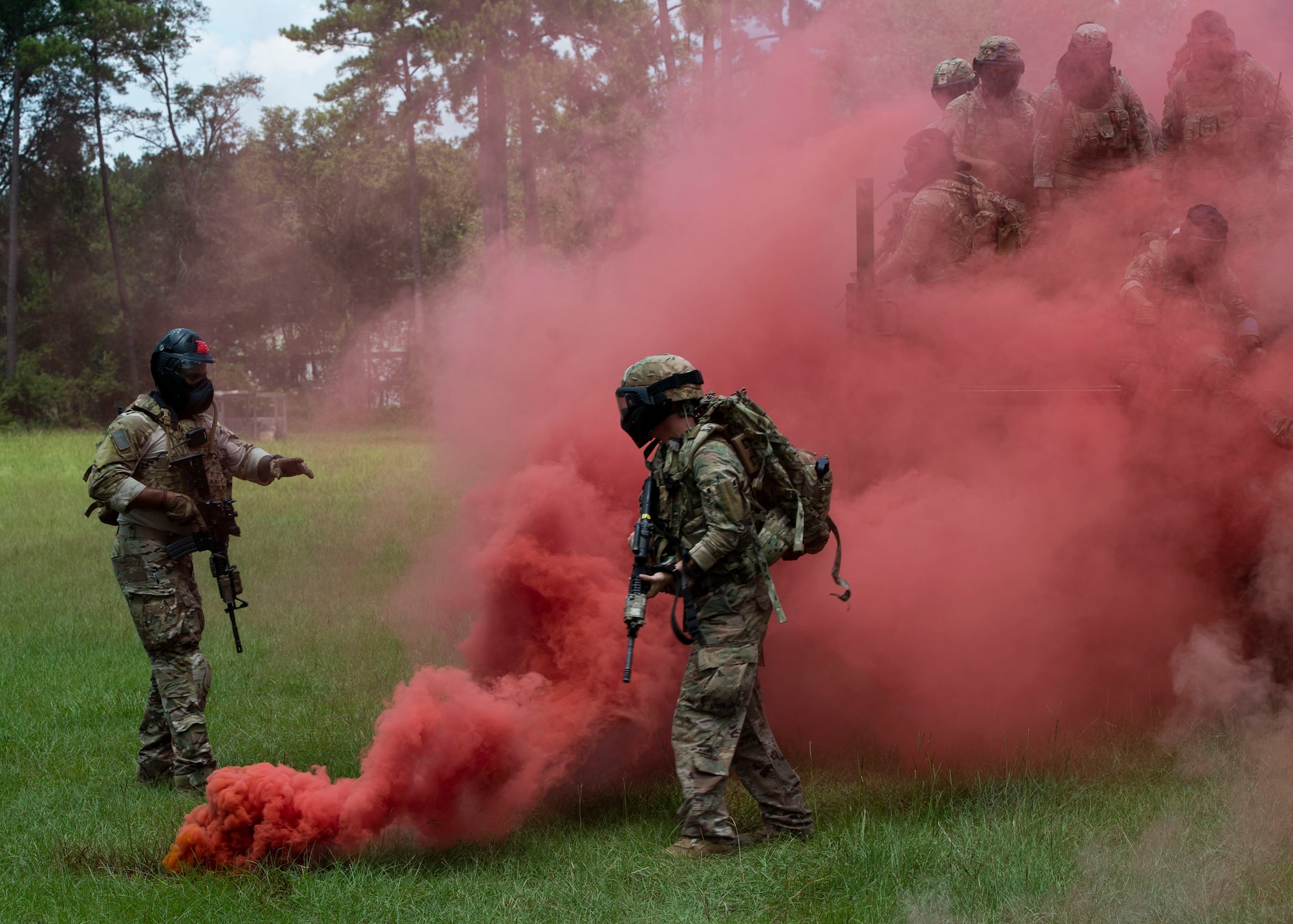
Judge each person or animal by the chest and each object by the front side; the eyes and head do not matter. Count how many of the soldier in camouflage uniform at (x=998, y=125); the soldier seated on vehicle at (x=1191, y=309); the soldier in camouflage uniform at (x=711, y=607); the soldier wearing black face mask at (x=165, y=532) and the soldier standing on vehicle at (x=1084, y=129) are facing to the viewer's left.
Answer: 1

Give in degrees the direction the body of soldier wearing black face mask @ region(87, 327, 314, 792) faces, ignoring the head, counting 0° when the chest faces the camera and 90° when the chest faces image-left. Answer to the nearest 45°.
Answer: approximately 315°

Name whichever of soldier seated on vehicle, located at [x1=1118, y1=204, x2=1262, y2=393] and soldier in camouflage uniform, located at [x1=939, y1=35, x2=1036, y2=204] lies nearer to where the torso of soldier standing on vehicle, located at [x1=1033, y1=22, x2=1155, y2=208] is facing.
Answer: the soldier seated on vehicle

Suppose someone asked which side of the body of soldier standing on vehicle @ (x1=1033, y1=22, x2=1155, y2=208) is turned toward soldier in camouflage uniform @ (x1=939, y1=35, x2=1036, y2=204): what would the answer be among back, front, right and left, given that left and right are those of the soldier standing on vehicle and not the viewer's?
right

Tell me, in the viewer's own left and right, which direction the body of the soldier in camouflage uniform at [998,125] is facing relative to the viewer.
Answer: facing the viewer

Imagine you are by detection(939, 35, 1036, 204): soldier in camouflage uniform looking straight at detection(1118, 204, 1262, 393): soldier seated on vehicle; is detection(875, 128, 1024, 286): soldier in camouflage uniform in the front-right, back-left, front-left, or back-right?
front-right

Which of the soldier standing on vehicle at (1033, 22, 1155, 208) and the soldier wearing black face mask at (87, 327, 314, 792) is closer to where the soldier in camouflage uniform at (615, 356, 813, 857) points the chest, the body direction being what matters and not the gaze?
the soldier wearing black face mask

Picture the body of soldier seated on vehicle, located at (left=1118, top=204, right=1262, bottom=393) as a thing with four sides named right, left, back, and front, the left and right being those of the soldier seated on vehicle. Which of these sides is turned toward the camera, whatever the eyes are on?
front

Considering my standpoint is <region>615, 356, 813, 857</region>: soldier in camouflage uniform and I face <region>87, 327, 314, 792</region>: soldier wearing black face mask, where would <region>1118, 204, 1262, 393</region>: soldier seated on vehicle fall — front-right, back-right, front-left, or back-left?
back-right

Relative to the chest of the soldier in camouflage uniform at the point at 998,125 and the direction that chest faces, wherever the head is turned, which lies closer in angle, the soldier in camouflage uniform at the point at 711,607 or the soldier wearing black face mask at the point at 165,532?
the soldier in camouflage uniform

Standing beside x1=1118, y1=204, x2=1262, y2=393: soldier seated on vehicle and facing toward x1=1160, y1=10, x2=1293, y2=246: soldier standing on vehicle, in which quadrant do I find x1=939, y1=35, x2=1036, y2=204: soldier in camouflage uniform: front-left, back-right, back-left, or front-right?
front-left

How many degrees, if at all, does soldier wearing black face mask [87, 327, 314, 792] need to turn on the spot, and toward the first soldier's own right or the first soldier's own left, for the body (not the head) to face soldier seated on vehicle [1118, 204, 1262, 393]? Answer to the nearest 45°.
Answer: approximately 45° to the first soldier's own left

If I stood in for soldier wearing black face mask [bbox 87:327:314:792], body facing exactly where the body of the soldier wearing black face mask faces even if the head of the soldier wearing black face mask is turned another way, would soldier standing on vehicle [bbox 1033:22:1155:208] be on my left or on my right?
on my left

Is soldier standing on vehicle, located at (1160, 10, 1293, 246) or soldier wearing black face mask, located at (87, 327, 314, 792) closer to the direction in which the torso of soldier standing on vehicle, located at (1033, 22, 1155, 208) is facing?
the soldier wearing black face mask

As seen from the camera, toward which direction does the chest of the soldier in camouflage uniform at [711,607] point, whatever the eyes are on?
to the viewer's left

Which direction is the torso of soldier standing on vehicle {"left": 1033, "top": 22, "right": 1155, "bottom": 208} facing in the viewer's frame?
toward the camera
